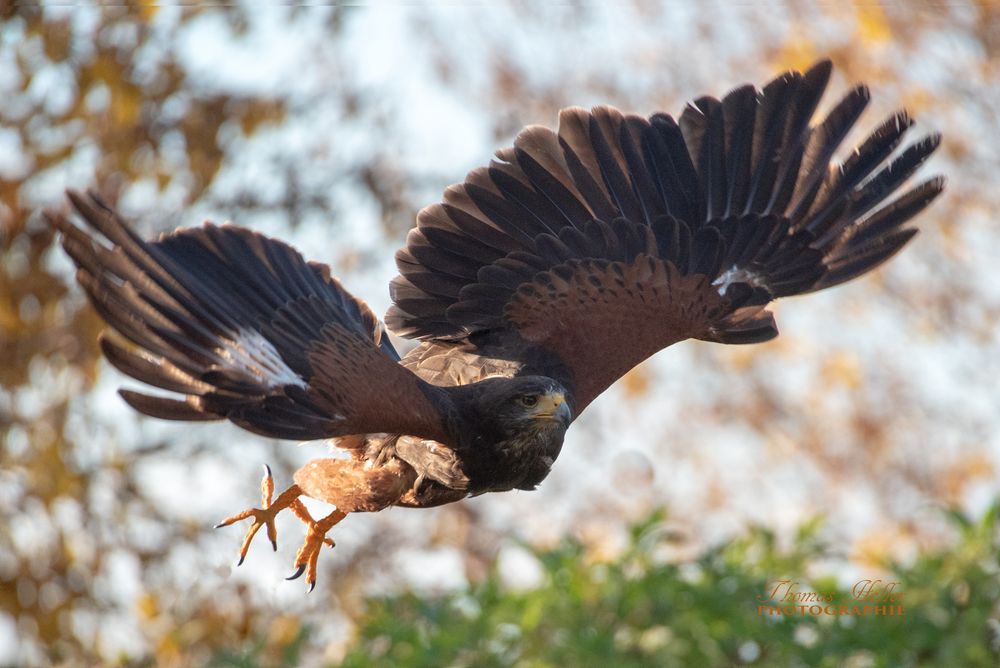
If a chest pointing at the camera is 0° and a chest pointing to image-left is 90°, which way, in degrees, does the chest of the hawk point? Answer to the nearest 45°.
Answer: approximately 315°
